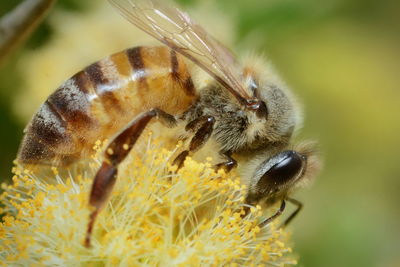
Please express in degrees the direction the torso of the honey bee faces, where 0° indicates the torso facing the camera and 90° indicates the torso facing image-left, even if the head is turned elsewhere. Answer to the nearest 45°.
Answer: approximately 270°
